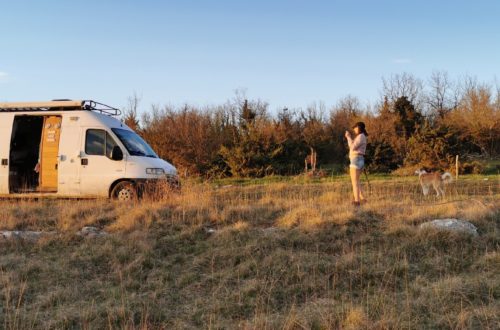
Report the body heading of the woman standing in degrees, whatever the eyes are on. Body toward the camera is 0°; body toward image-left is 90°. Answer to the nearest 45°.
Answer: approximately 90°

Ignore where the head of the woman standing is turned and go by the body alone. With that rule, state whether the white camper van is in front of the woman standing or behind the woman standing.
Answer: in front

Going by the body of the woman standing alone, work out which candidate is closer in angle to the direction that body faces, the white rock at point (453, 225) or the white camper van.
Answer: the white camper van

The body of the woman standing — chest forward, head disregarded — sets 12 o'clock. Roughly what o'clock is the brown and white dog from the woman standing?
The brown and white dog is roughly at 4 o'clock from the woman standing.

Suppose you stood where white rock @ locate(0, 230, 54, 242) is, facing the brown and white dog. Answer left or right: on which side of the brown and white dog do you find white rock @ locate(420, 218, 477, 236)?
right

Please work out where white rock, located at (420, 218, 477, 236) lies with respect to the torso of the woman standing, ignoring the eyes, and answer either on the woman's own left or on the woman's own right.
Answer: on the woman's own left

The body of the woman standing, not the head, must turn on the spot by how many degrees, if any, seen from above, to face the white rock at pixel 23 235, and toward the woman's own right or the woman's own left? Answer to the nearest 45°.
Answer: approximately 45° to the woman's own left
